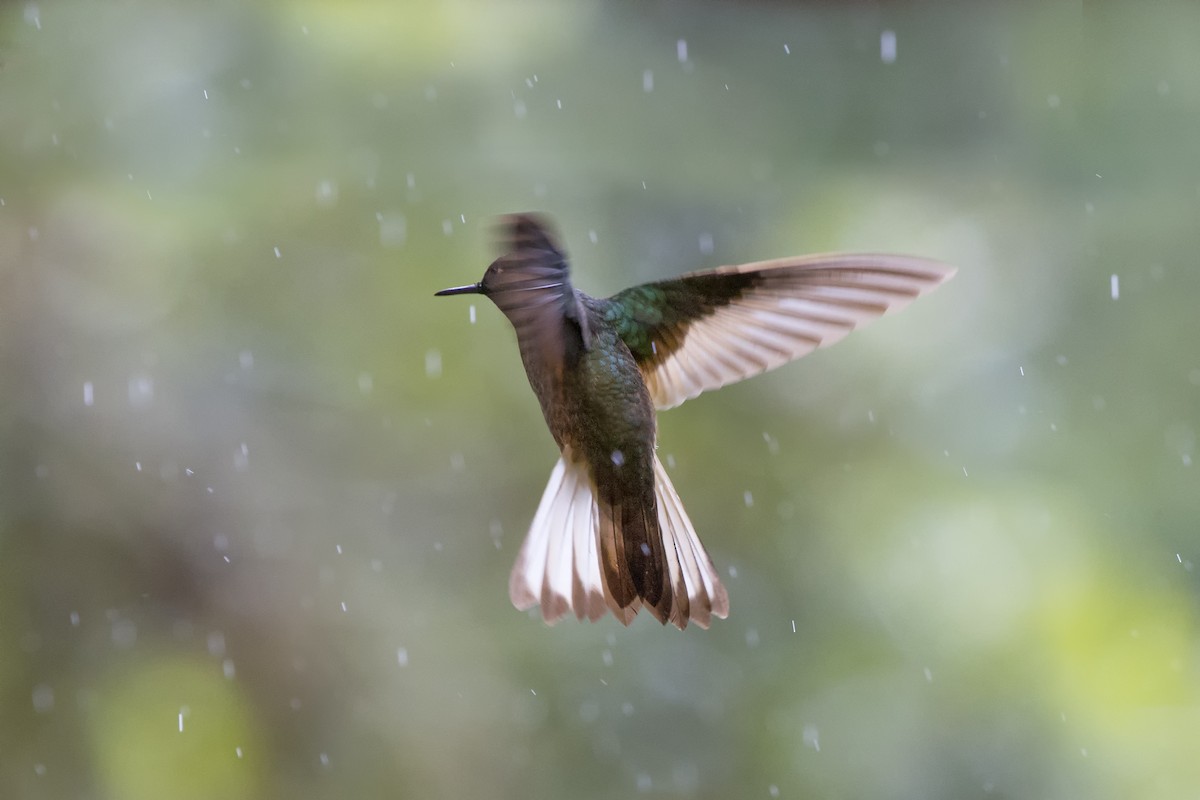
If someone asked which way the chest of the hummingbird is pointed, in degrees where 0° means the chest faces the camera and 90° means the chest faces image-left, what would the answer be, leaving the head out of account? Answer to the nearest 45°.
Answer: approximately 135°

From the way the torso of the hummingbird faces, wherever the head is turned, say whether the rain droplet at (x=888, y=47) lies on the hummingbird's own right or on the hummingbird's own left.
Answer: on the hummingbird's own right

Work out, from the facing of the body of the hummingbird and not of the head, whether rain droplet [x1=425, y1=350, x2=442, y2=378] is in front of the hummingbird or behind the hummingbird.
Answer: in front
